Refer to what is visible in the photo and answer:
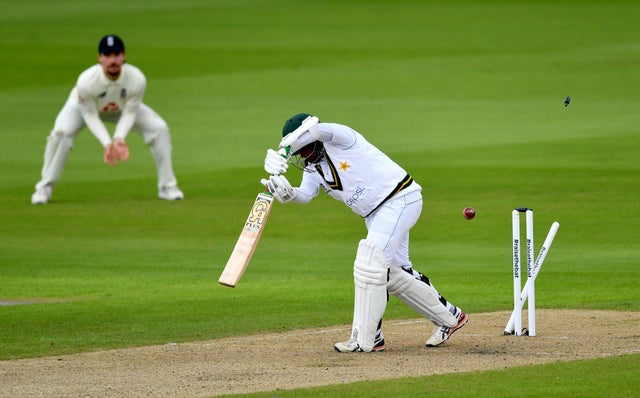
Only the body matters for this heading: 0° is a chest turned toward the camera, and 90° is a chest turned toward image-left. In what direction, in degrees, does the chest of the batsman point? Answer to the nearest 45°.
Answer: approximately 45°

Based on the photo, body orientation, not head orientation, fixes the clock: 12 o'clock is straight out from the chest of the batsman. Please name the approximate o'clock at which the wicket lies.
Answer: The wicket is roughly at 7 o'clock from the batsman.
